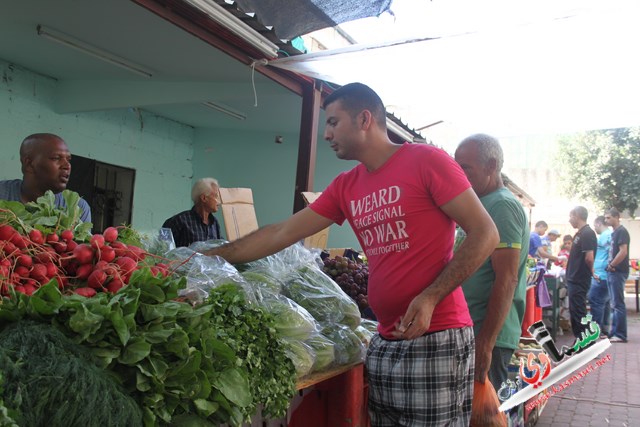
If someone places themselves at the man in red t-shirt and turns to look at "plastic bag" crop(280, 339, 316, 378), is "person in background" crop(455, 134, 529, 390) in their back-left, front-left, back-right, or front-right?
back-right

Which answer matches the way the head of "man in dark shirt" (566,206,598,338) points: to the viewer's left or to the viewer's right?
to the viewer's left

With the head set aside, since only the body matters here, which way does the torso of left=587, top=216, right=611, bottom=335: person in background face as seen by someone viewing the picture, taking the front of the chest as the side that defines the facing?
to the viewer's left

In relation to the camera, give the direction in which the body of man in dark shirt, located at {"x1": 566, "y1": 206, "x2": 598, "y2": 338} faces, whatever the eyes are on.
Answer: to the viewer's left

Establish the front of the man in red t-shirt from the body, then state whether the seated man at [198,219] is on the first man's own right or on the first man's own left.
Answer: on the first man's own right

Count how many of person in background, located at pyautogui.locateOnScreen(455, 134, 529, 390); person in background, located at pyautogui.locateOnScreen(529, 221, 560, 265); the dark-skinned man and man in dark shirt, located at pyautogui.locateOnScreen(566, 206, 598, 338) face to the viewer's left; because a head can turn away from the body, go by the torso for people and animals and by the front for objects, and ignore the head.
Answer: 2

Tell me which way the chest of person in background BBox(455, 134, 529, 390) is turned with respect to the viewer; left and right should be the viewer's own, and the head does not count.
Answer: facing to the left of the viewer

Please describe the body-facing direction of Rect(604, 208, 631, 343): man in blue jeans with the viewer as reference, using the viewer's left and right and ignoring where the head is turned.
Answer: facing to the left of the viewer

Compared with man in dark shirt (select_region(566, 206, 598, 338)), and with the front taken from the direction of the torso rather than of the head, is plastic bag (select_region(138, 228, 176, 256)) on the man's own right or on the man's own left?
on the man's own left

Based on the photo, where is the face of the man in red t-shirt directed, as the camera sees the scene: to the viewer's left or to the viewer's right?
to the viewer's left
